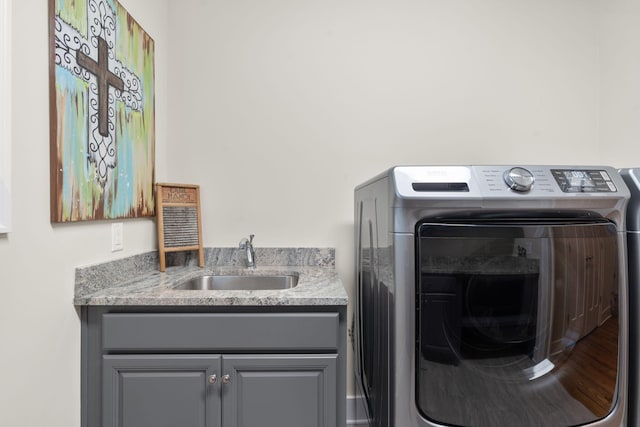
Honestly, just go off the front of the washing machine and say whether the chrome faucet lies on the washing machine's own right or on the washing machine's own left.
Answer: on the washing machine's own right

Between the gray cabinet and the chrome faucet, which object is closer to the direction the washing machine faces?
the gray cabinet

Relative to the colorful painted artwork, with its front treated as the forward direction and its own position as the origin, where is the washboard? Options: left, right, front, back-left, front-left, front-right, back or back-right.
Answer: left

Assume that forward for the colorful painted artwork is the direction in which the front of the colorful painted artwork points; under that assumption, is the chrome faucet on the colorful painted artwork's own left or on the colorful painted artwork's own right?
on the colorful painted artwork's own left

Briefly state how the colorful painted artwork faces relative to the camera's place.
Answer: facing the viewer and to the right of the viewer

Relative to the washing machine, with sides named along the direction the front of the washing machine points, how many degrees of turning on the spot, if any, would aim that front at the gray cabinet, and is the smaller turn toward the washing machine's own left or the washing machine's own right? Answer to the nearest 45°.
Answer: approximately 90° to the washing machine's own right

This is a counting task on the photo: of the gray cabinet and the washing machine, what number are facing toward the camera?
2
